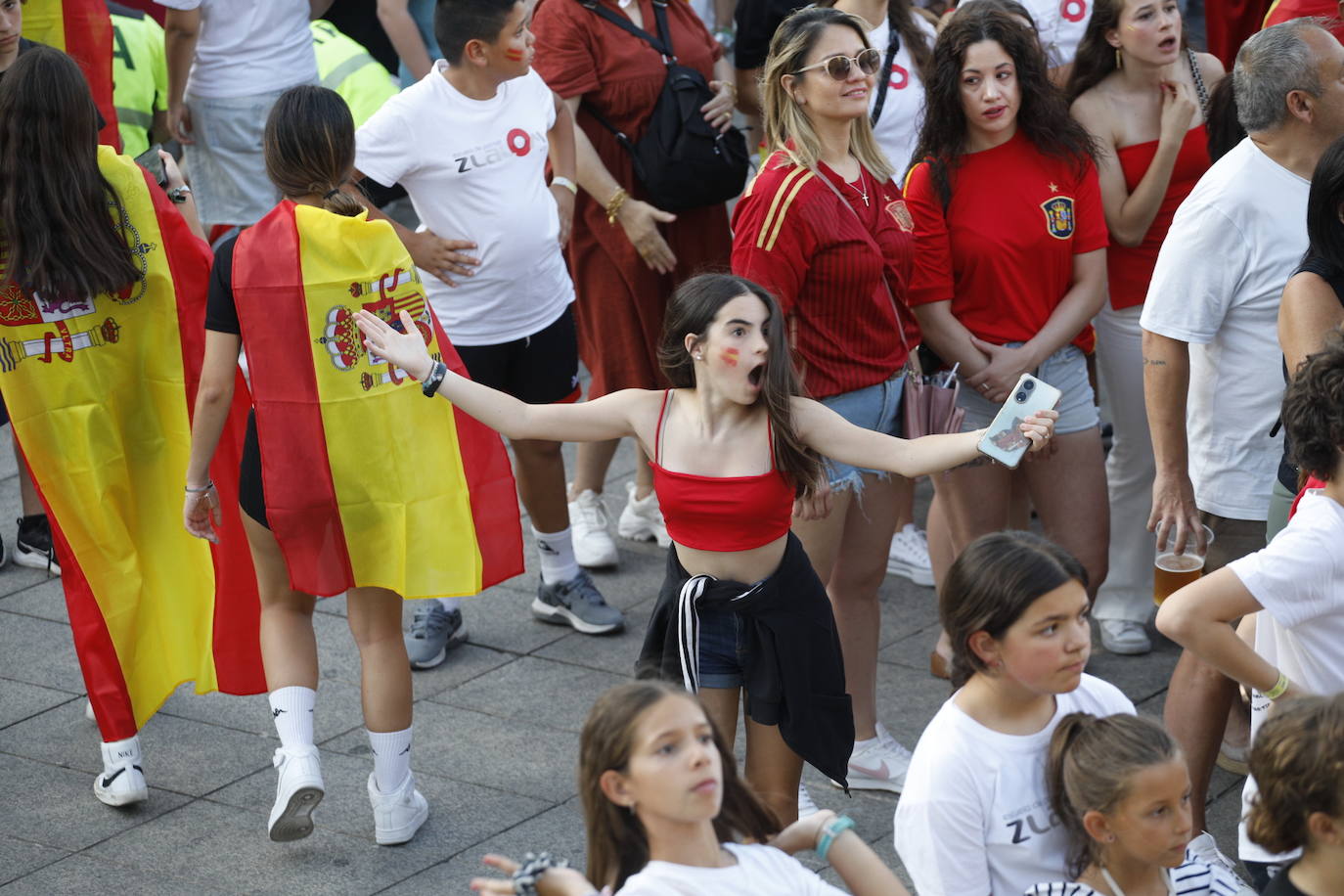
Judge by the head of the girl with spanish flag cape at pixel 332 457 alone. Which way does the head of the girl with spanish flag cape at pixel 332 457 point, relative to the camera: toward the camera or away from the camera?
away from the camera

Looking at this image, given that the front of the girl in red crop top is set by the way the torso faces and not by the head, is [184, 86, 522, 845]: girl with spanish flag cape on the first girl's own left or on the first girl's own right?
on the first girl's own right

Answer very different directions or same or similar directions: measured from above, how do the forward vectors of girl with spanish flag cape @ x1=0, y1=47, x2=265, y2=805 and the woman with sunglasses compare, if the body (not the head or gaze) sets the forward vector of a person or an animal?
very different directions

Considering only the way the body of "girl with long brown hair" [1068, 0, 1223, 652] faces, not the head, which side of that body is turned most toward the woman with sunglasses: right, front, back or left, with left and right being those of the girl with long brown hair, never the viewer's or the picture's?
right

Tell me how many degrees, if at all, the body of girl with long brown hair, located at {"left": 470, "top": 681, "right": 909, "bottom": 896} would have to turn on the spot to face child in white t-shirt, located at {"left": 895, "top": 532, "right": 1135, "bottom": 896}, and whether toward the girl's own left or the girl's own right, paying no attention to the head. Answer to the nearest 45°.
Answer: approximately 90° to the girl's own left

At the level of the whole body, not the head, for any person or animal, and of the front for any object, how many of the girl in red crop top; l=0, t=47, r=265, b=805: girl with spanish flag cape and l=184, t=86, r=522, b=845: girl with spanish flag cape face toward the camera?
1

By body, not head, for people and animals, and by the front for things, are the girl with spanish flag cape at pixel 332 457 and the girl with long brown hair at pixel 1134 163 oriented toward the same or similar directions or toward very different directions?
very different directions

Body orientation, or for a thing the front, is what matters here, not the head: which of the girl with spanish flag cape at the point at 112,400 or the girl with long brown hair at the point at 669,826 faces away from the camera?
the girl with spanish flag cape

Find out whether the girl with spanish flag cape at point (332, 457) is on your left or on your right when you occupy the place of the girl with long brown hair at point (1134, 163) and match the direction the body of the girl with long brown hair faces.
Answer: on your right

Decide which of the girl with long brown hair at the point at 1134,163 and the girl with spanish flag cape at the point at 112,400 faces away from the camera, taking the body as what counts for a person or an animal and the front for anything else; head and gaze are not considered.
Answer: the girl with spanish flag cape

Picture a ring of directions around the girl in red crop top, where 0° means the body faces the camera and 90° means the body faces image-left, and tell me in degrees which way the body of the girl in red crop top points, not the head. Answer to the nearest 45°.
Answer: approximately 0°

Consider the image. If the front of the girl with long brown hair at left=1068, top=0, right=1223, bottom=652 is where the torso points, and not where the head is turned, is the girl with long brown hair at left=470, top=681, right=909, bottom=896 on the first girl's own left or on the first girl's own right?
on the first girl's own right

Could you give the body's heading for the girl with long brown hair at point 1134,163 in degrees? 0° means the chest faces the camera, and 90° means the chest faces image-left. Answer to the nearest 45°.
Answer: approximately 315°

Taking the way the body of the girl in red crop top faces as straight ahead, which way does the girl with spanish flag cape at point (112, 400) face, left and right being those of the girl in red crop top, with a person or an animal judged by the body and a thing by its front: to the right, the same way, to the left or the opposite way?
the opposite way

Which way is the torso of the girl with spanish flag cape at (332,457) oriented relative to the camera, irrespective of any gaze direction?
away from the camera
